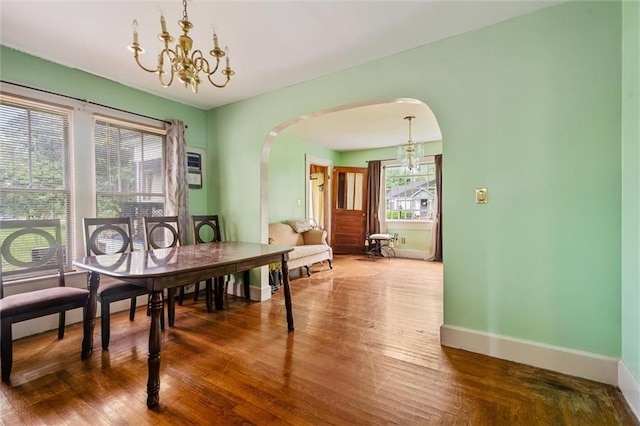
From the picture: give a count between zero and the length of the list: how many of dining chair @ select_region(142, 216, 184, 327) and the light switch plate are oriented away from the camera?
0

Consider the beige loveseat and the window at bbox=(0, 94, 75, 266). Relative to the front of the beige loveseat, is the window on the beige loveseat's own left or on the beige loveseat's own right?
on the beige loveseat's own right

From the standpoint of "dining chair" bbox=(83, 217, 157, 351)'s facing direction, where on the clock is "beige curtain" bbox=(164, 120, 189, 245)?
The beige curtain is roughly at 9 o'clock from the dining chair.

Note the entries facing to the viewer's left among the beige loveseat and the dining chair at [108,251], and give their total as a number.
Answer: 0

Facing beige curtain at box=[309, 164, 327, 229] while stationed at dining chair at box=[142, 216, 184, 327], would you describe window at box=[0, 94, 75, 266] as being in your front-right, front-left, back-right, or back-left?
back-left

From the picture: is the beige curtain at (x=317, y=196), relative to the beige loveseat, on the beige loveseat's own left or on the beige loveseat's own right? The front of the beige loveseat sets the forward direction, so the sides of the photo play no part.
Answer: on the beige loveseat's own left

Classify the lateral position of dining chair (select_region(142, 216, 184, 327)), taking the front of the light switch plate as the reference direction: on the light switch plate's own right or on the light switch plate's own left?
on the light switch plate's own right

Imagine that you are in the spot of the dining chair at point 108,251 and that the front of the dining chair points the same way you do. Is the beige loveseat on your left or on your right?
on your left

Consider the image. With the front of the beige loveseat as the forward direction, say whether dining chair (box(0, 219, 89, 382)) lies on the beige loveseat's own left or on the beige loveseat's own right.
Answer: on the beige loveseat's own right

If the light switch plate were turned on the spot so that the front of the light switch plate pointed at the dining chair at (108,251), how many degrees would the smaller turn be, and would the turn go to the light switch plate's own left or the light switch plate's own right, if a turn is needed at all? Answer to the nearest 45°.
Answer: approximately 45° to the light switch plate's own right
